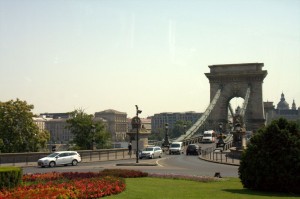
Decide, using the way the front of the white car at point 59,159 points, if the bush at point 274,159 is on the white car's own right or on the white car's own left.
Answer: on the white car's own left

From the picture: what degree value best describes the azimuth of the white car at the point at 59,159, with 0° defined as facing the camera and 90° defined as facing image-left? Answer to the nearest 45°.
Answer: approximately 45°

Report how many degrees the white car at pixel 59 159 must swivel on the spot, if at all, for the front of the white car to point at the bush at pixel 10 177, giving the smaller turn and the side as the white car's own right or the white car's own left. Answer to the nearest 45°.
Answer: approximately 45° to the white car's own left

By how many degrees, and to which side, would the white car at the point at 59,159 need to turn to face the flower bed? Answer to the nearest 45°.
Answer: approximately 45° to its left
